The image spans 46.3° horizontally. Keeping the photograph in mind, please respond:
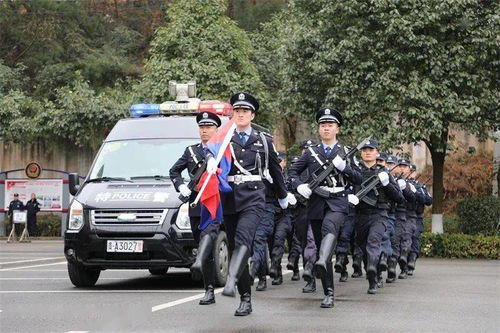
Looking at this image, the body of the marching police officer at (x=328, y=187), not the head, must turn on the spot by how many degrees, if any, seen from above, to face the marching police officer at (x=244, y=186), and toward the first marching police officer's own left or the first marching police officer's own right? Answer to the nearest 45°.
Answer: approximately 45° to the first marching police officer's own right

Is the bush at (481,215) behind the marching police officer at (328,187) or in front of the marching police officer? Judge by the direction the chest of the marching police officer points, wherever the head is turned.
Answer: behind

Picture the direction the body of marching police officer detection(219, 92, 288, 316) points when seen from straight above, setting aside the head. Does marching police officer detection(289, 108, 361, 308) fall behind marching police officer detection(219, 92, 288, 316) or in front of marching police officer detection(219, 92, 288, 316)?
behind

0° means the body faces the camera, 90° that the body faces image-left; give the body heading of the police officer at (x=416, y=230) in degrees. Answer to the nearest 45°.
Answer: approximately 45°

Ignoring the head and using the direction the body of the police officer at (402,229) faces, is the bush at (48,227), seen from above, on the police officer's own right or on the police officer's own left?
on the police officer's own right

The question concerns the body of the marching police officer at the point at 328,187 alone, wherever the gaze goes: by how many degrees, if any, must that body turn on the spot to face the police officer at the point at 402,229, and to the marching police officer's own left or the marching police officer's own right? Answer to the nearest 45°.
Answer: approximately 180°
